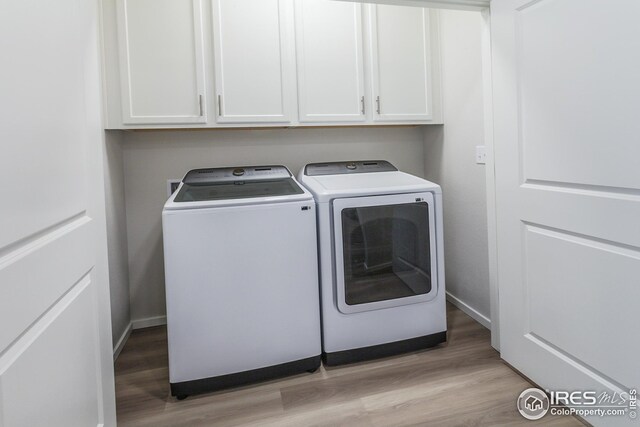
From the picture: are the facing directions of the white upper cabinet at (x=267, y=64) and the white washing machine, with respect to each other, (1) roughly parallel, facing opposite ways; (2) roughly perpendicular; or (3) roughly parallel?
roughly parallel

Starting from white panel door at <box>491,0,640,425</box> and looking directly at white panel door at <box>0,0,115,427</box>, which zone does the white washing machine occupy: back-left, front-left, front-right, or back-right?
front-right

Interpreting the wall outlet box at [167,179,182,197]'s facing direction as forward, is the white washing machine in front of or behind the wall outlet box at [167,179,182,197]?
in front

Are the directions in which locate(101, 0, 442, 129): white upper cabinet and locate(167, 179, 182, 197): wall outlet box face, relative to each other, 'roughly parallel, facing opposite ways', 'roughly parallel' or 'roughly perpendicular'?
roughly parallel

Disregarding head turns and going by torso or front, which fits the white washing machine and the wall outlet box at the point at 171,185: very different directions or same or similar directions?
same or similar directions

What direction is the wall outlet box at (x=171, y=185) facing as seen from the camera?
toward the camera

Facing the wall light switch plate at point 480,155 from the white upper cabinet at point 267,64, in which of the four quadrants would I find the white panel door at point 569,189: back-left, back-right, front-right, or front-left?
front-right

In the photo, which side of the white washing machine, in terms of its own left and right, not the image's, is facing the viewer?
front

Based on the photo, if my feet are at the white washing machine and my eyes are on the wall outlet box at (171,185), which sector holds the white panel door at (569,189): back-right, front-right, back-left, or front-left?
back-right
